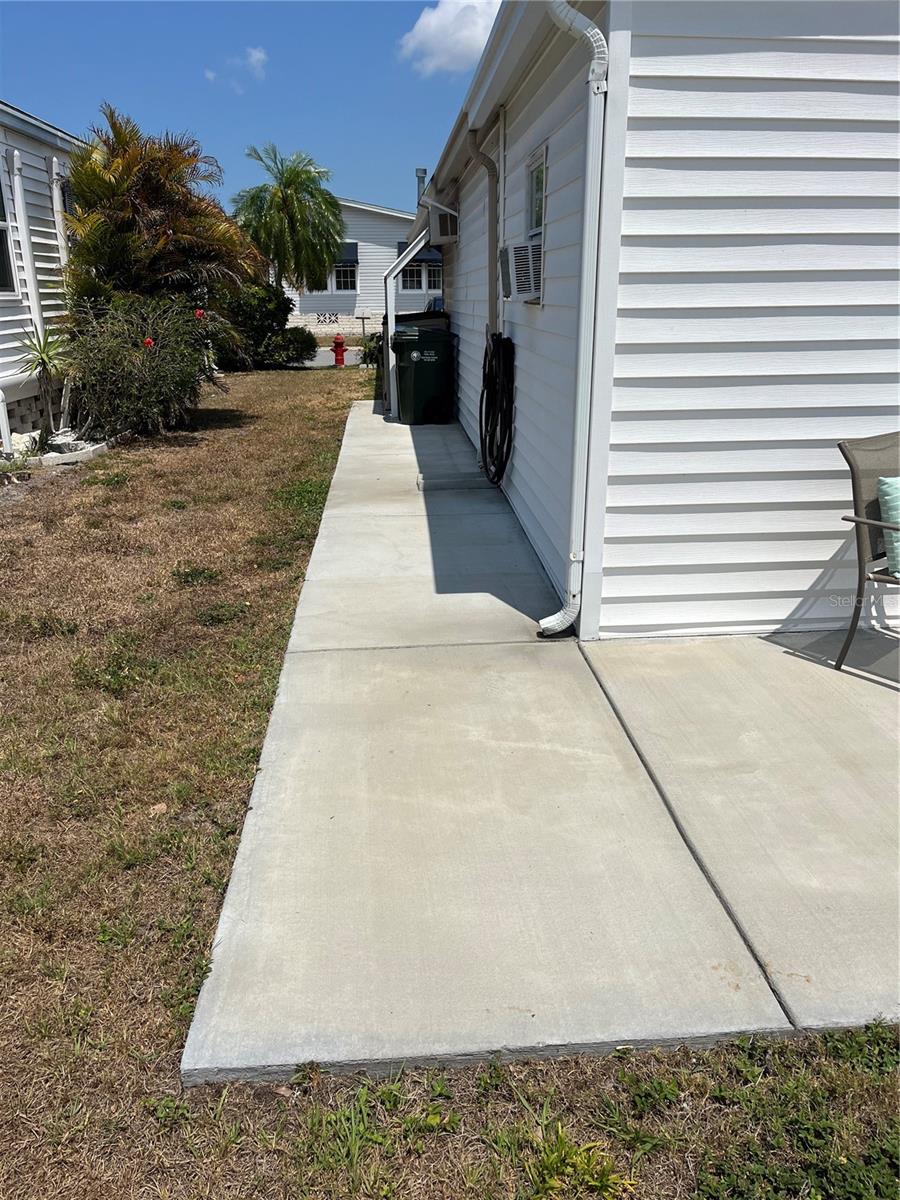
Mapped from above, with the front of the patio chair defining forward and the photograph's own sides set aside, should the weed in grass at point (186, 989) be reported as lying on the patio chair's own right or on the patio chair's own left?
on the patio chair's own right

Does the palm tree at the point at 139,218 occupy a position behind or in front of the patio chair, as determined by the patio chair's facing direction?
behind

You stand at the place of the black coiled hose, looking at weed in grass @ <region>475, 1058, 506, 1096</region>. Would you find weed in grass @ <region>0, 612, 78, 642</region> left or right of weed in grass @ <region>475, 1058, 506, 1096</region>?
right

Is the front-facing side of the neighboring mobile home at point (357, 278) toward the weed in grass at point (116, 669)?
yes

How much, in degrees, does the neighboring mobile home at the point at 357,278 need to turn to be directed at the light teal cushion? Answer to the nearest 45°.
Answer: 0° — it already faces it

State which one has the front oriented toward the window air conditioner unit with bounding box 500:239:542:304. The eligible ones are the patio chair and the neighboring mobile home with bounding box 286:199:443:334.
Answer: the neighboring mobile home

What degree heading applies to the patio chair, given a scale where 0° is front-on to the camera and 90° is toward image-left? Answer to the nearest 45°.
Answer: approximately 315°
